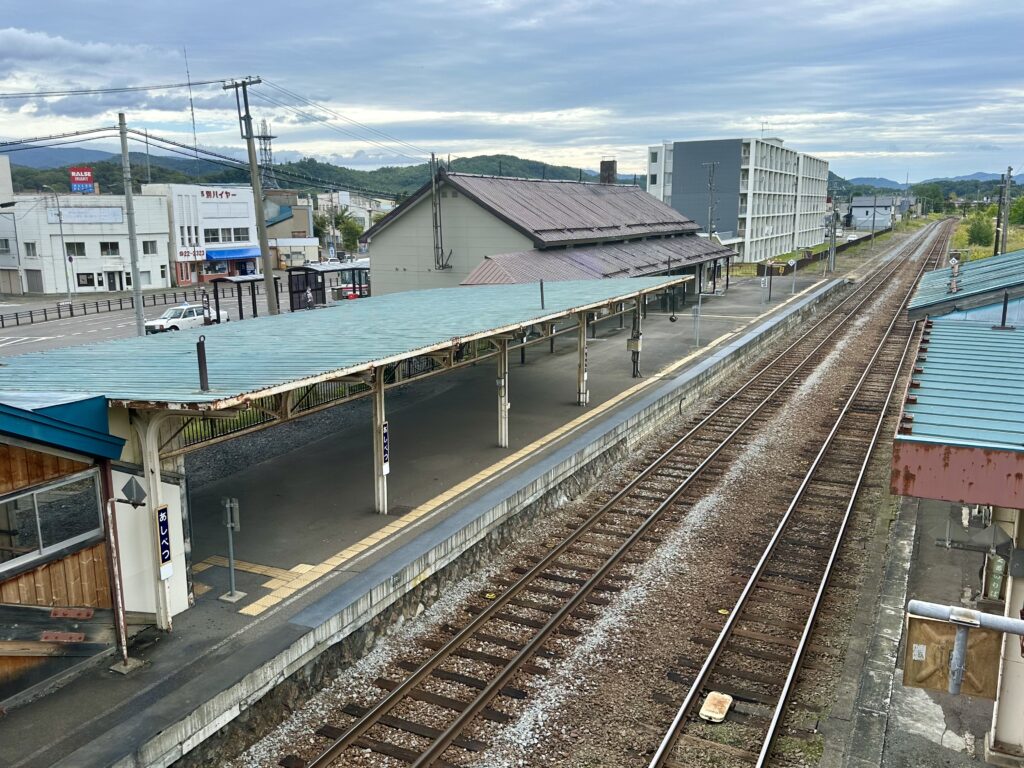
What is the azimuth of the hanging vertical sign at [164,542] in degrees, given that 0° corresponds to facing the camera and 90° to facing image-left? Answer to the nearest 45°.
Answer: approximately 315°

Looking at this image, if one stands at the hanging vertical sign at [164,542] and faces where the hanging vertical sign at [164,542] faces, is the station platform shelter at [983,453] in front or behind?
in front

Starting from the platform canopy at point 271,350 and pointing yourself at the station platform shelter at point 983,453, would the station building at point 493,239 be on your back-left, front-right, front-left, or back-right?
back-left

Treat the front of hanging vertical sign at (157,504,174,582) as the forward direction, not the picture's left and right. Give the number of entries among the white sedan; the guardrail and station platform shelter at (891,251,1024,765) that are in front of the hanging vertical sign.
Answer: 1

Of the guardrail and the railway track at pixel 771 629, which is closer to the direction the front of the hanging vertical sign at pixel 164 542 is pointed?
the railway track

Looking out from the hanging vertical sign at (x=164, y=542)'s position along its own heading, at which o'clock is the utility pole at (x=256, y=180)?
The utility pole is roughly at 8 o'clock from the hanging vertical sign.

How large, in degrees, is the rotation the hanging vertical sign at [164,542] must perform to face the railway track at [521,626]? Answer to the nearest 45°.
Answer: approximately 45° to its left

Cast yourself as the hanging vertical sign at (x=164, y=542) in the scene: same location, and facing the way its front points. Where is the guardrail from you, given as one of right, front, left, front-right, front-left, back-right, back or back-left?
back-left

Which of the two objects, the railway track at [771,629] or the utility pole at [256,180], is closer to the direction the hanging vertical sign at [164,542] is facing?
the railway track

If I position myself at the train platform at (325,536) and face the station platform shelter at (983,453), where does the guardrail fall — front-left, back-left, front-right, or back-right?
back-left

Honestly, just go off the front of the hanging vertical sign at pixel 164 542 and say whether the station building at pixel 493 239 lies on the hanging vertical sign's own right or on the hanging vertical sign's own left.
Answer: on the hanging vertical sign's own left

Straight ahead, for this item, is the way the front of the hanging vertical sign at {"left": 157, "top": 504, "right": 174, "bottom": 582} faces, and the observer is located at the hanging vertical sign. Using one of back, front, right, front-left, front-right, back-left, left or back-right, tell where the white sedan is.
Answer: back-left
